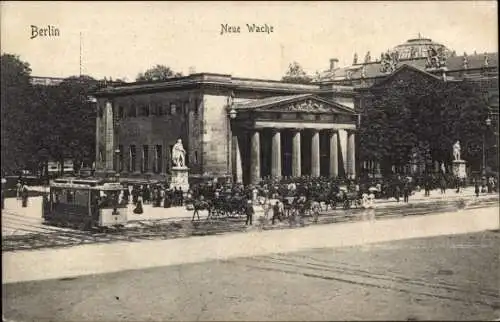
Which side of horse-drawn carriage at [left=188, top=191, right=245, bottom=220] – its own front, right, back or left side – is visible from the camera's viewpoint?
left

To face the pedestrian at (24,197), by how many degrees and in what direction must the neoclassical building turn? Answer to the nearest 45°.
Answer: approximately 90° to its right

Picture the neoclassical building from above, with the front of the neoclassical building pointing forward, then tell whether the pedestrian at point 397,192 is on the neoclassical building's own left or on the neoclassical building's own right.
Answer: on the neoclassical building's own left

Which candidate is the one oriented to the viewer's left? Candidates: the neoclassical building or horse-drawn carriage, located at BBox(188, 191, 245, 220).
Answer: the horse-drawn carriage

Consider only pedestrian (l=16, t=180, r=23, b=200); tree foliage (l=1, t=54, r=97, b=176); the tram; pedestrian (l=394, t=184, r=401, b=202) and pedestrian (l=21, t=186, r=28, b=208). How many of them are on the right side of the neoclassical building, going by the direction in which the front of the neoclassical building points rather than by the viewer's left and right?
4

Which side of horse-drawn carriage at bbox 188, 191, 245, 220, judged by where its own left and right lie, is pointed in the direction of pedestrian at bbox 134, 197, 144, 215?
front

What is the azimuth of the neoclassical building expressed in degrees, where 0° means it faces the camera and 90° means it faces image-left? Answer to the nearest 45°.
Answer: approximately 315°

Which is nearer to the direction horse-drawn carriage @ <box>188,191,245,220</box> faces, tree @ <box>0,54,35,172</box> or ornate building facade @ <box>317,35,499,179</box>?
the tree

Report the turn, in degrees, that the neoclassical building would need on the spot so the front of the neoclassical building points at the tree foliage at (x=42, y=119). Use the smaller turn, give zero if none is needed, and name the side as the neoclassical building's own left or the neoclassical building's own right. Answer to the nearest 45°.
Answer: approximately 90° to the neoclassical building's own right

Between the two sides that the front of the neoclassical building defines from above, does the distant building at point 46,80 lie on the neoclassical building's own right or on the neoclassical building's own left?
on the neoclassical building's own right

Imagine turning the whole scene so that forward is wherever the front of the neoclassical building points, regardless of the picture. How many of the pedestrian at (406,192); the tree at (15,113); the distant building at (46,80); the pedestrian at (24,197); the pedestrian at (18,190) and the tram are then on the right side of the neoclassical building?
5
